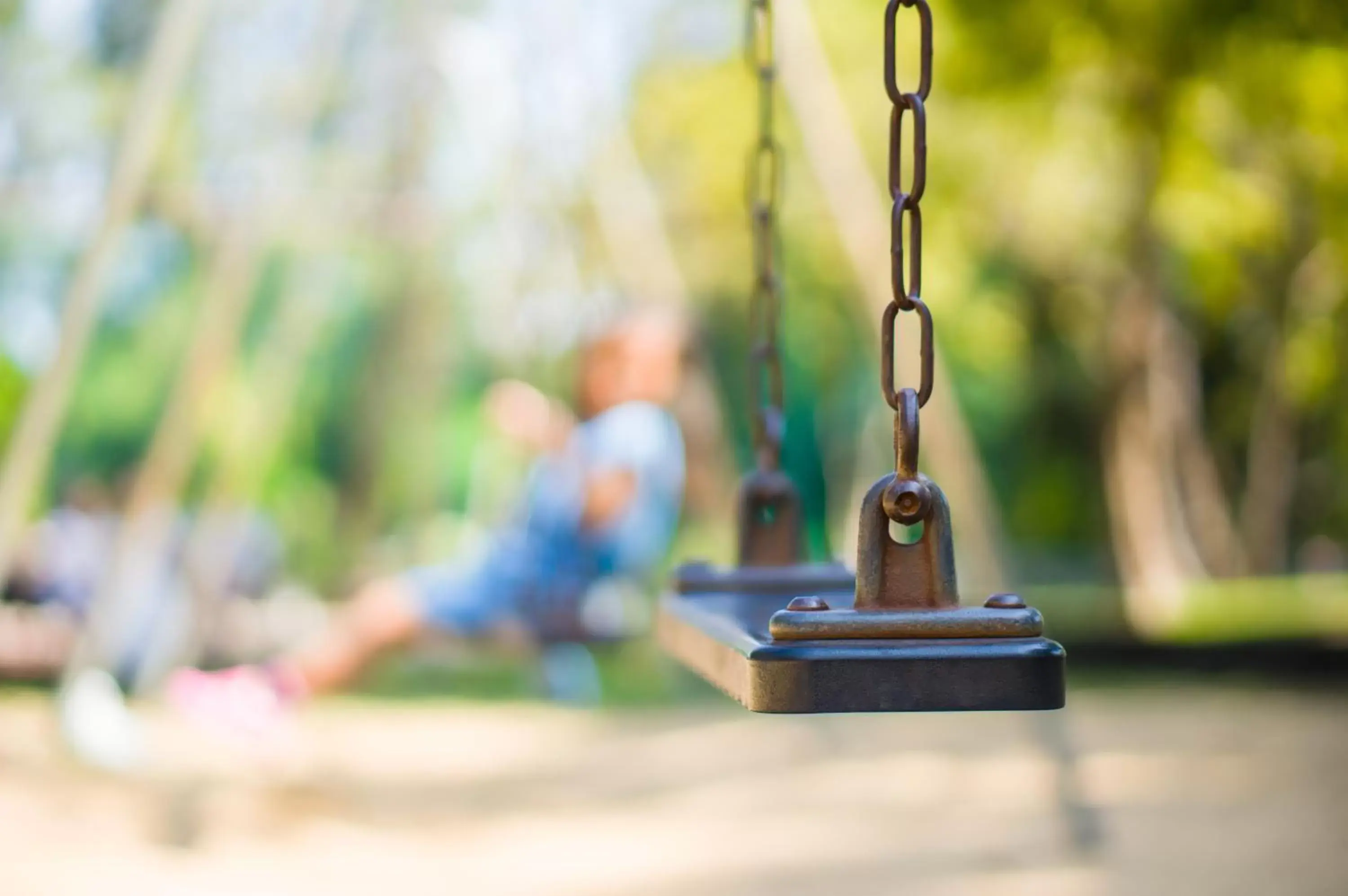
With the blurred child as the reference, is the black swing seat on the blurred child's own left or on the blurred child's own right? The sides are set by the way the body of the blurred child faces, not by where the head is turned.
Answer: on the blurred child's own left

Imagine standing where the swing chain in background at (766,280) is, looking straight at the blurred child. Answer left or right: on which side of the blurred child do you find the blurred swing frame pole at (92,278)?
left

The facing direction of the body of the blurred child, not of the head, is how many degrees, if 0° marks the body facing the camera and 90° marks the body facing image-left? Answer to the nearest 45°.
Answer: approximately 90°

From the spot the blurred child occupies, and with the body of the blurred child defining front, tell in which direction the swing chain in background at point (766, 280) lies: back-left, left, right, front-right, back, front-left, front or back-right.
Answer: left

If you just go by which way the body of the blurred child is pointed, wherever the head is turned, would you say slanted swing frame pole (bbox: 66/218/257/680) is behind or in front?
in front
